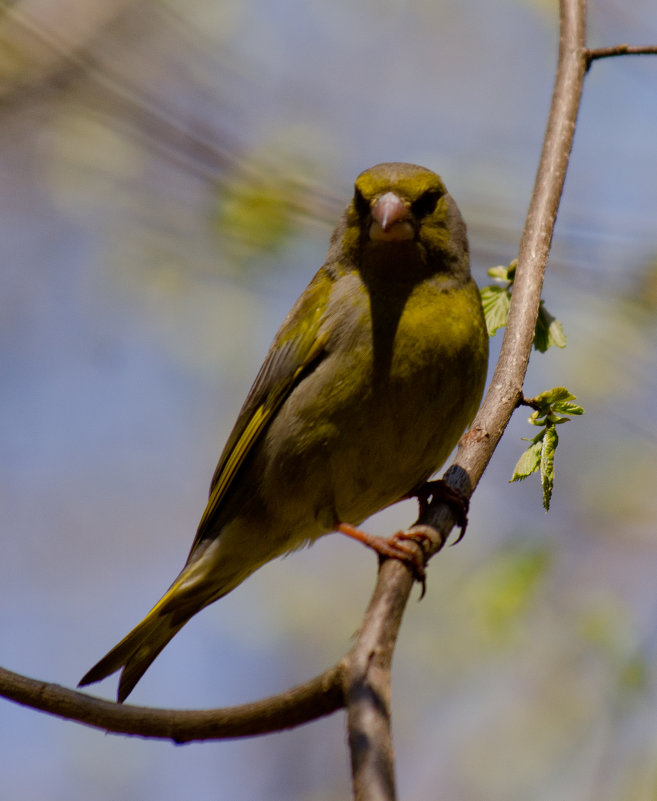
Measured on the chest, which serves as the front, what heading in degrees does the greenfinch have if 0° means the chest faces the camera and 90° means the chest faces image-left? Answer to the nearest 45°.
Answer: approximately 315°
